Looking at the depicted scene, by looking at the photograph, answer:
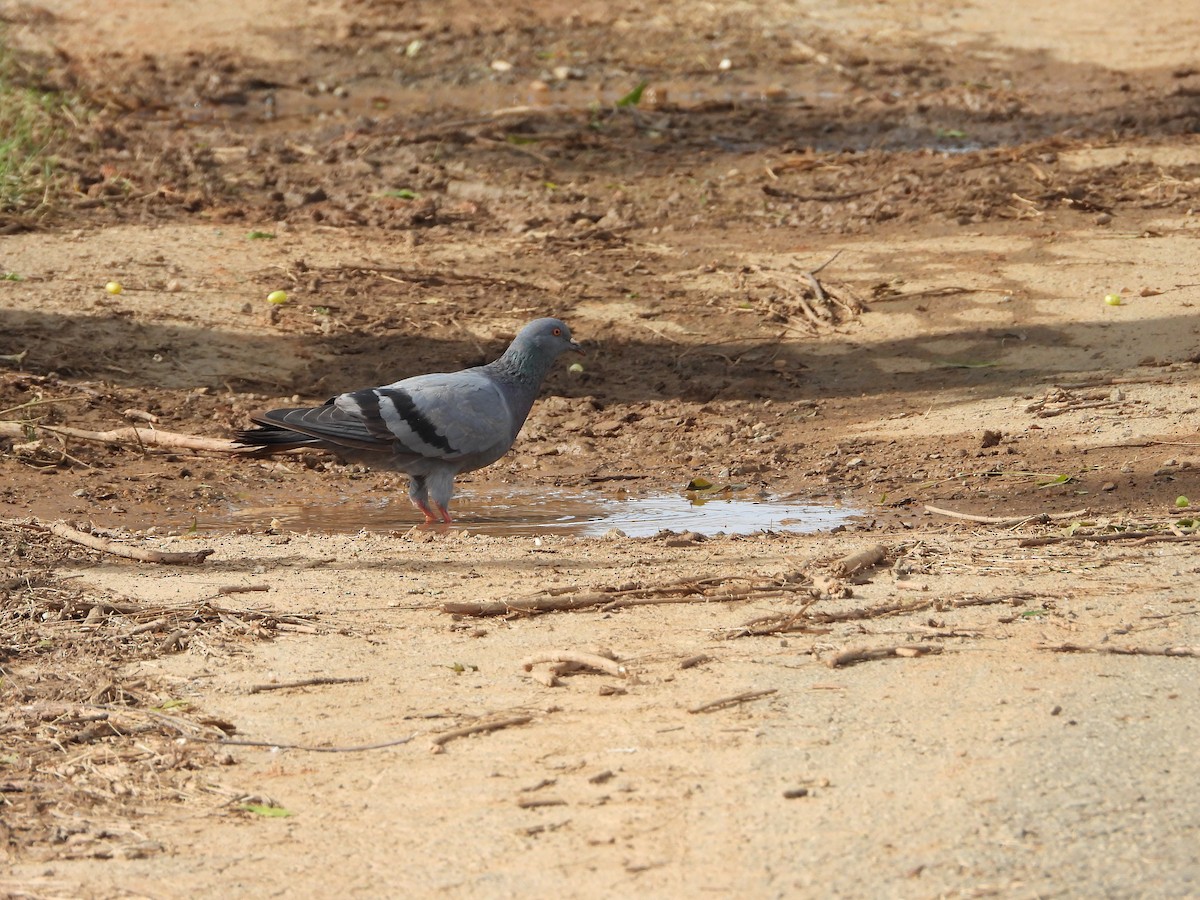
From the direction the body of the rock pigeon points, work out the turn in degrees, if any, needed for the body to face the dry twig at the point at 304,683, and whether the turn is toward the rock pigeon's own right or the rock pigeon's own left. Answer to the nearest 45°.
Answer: approximately 90° to the rock pigeon's own right

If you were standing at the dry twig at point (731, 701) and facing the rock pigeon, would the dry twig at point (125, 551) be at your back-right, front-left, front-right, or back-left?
front-left

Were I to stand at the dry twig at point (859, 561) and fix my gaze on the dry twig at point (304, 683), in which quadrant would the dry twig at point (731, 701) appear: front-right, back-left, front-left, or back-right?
front-left

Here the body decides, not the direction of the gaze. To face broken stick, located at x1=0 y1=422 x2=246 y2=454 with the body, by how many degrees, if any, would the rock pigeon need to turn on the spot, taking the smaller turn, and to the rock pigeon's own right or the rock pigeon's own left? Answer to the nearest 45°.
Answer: approximately 135° to the rock pigeon's own left

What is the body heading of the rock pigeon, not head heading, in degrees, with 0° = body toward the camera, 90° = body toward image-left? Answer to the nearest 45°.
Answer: approximately 270°

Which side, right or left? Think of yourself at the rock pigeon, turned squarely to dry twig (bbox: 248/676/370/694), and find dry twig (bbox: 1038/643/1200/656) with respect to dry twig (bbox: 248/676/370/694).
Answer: left

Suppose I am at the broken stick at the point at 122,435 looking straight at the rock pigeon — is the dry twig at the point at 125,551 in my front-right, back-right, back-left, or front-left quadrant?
front-right

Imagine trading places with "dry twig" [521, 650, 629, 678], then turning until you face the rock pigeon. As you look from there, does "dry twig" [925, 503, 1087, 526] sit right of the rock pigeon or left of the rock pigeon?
right

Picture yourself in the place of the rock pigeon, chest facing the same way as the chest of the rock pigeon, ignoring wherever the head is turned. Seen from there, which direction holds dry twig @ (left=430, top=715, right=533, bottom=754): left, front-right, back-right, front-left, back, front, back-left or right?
right

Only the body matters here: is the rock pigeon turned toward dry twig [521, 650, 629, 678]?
no

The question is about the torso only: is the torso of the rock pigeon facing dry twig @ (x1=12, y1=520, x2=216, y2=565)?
no

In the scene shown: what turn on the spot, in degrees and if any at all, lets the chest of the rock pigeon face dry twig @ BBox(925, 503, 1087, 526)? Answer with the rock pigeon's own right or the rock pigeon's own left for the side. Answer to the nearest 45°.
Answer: approximately 45° to the rock pigeon's own right

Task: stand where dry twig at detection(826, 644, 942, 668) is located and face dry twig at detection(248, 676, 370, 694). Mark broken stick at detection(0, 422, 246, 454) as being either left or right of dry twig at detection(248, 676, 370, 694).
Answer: right

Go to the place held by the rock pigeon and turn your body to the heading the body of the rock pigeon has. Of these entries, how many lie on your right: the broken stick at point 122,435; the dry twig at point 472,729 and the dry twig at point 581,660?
2

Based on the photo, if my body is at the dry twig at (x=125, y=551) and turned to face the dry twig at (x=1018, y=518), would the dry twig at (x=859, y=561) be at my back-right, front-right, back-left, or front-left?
front-right
